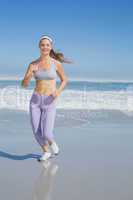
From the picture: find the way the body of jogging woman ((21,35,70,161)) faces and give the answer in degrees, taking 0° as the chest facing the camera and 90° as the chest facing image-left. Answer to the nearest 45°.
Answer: approximately 0°
